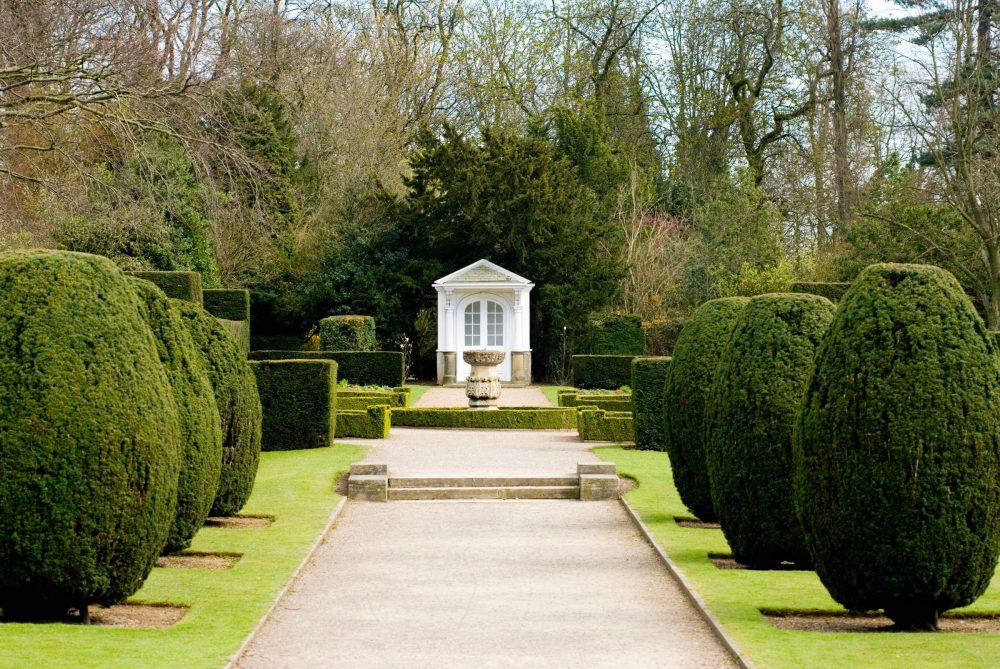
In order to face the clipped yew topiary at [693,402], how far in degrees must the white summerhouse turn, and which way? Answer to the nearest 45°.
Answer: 0° — it already faces it

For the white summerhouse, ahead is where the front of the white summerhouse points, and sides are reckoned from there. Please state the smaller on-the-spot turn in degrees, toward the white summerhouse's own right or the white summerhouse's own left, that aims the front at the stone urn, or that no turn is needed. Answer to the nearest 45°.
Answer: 0° — it already faces it

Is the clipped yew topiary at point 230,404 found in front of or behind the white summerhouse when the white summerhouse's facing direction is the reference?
in front

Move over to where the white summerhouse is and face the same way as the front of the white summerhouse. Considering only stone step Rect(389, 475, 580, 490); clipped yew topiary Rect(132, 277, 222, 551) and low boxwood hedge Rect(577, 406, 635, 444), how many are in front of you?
3

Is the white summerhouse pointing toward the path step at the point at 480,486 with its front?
yes

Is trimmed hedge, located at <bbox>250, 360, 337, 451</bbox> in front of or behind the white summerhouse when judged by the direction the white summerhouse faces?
in front

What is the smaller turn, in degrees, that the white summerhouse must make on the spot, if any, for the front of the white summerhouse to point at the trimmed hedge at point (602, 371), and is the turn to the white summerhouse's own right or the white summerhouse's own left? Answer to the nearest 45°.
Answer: approximately 45° to the white summerhouse's own left

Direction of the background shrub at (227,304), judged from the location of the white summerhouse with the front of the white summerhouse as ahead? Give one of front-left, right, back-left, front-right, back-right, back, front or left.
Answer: front-right

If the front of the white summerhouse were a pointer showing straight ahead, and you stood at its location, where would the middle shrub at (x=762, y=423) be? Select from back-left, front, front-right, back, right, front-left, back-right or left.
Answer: front

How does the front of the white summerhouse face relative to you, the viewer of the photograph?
facing the viewer

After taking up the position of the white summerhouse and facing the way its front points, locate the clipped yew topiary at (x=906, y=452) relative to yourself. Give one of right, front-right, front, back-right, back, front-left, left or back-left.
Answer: front

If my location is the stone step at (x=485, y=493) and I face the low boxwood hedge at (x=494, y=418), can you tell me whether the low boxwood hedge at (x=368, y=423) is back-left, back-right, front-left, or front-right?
front-left
